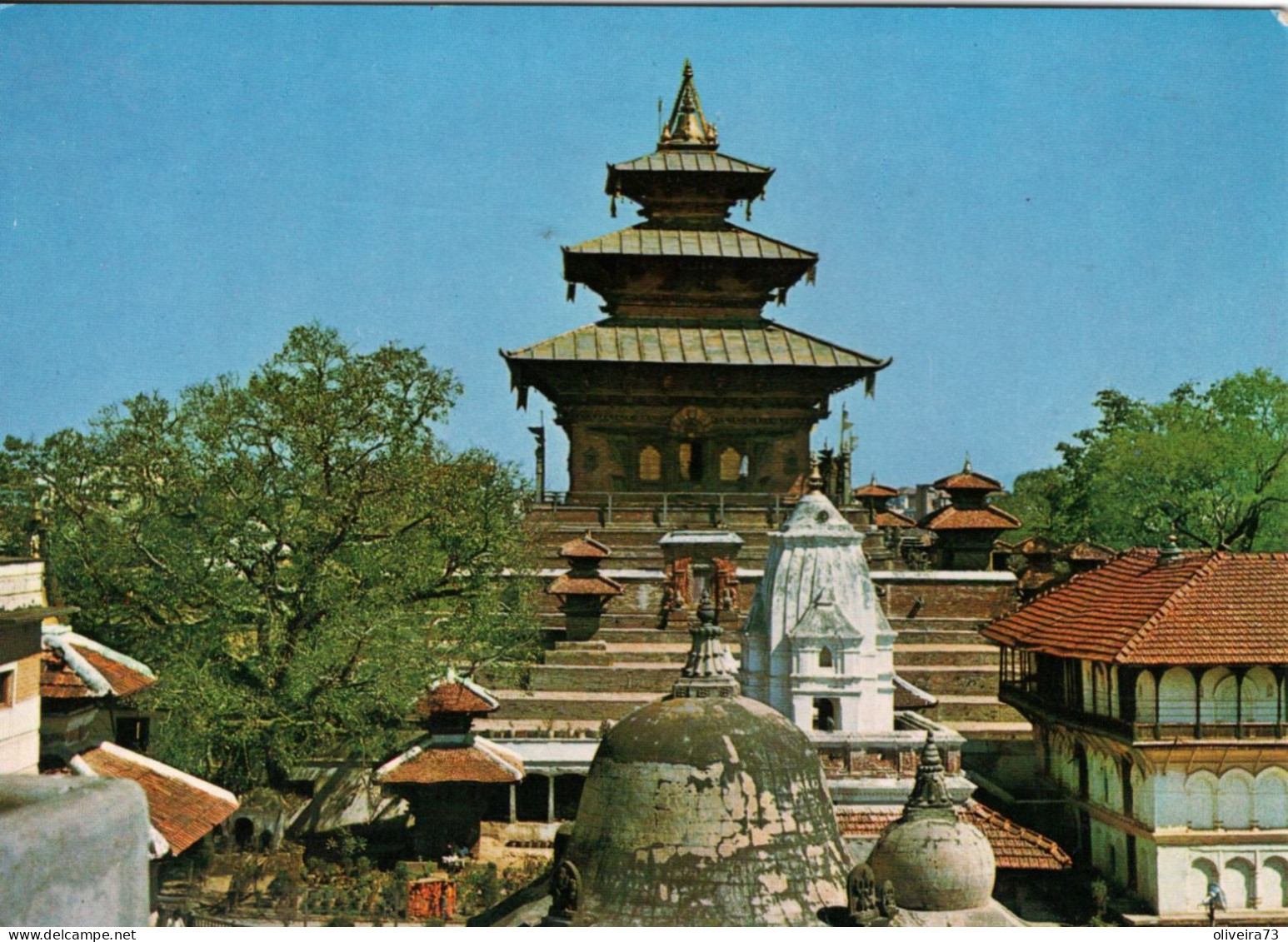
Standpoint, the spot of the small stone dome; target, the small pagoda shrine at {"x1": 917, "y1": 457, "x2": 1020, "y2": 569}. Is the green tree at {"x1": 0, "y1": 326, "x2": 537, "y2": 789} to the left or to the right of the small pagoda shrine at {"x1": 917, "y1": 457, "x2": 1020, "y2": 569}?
left

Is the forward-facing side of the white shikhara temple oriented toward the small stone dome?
yes

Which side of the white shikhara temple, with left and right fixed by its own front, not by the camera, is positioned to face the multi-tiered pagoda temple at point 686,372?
back

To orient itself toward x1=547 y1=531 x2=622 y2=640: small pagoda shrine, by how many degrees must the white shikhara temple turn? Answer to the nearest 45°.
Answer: approximately 135° to its right

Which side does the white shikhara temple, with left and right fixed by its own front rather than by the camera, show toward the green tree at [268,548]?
right

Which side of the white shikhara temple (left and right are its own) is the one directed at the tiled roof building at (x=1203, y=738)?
left

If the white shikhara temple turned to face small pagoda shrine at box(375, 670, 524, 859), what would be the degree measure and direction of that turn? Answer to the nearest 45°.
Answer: approximately 90° to its right

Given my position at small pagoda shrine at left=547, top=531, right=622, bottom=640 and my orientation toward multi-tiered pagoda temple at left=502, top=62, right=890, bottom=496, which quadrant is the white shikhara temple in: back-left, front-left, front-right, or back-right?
back-right

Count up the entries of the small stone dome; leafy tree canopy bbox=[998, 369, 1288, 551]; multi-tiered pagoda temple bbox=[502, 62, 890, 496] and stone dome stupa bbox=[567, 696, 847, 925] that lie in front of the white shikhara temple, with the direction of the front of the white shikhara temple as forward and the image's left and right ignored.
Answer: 2

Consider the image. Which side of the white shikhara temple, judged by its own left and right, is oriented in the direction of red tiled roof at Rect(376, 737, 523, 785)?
right

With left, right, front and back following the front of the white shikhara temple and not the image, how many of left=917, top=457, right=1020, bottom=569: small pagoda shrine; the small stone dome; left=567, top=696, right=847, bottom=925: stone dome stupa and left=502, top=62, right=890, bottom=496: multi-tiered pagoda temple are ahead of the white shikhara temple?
2

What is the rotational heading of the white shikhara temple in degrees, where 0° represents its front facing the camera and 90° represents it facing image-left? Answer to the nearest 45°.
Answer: approximately 0°

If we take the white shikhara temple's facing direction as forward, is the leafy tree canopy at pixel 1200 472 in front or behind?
behind
